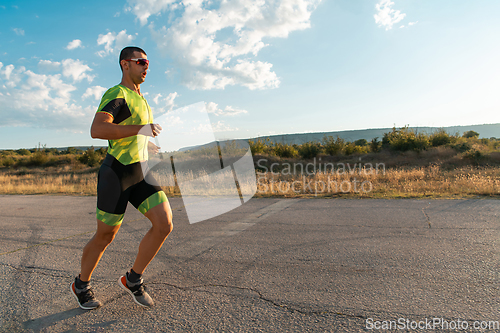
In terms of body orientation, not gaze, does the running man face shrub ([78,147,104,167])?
no

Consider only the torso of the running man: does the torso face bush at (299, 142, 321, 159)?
no

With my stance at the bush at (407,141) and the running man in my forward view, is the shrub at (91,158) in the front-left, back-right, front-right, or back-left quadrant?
front-right

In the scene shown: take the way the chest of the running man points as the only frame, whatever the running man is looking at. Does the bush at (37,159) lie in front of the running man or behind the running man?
behind

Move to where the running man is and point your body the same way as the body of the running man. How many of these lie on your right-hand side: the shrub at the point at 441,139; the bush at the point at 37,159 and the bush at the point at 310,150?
0

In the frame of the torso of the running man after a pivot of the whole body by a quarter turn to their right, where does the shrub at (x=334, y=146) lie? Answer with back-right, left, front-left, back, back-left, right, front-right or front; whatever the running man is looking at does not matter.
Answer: back

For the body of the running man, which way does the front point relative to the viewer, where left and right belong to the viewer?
facing the viewer and to the right of the viewer
